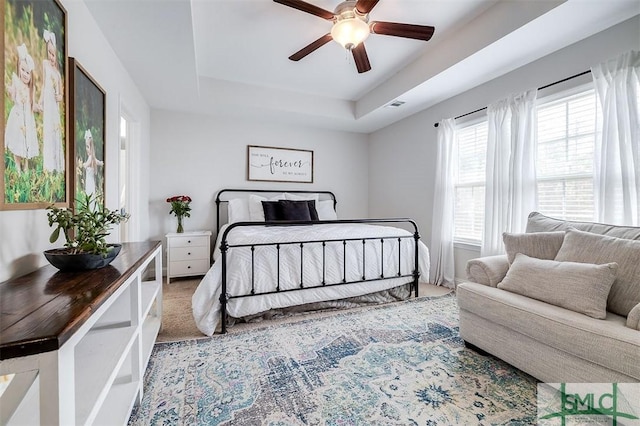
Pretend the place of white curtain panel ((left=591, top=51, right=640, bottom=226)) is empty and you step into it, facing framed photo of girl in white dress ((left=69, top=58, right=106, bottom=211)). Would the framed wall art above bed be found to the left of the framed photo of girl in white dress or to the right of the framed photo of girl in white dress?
right

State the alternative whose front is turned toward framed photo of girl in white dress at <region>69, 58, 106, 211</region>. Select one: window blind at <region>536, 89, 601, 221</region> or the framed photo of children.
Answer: the window blind

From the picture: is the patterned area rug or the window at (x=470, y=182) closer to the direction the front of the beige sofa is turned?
the patterned area rug

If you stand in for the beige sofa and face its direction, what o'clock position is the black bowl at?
The black bowl is roughly at 12 o'clock from the beige sofa.

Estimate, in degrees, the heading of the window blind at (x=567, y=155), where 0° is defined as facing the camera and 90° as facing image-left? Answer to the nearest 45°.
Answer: approximately 45°

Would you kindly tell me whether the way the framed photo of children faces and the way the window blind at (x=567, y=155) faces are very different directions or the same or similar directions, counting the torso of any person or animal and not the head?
very different directions

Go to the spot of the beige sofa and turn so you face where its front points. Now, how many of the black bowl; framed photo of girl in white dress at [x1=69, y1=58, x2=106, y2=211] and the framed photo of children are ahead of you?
3

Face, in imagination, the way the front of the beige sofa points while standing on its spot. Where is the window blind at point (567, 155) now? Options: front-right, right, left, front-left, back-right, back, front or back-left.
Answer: back-right
